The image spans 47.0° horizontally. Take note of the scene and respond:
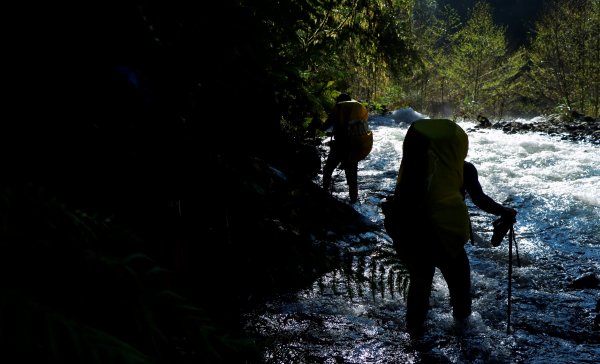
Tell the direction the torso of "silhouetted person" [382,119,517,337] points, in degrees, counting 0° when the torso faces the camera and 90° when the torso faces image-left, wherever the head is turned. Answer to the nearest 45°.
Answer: approximately 180°

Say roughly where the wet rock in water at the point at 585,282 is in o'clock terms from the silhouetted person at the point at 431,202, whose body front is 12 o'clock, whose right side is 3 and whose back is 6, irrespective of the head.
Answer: The wet rock in water is roughly at 1 o'clock from the silhouetted person.

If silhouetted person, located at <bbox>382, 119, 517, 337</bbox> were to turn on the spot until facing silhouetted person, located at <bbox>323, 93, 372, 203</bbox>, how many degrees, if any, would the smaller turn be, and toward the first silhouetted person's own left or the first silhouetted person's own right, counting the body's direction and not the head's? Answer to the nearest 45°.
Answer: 0° — they already face them

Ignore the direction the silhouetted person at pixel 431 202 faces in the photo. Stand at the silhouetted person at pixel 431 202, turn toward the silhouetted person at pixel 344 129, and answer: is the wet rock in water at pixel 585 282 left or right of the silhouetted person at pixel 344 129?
right
